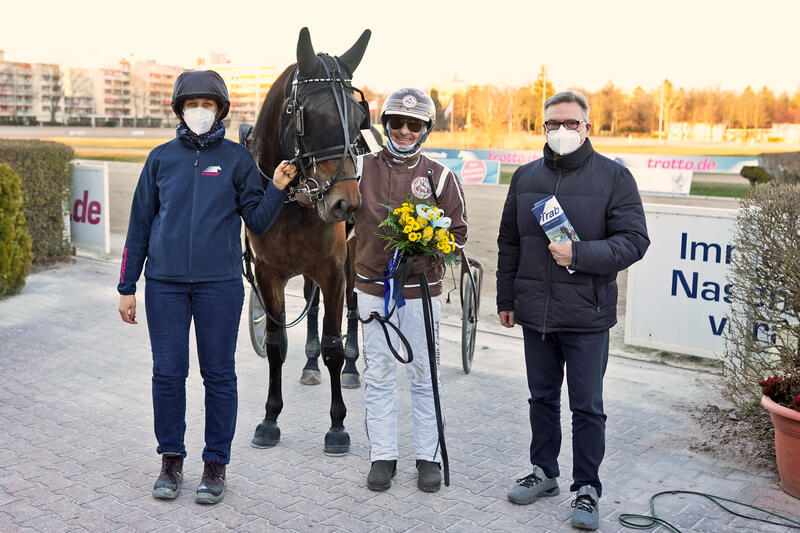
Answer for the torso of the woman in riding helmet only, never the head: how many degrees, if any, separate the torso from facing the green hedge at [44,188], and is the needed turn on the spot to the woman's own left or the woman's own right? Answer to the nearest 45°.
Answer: approximately 180°

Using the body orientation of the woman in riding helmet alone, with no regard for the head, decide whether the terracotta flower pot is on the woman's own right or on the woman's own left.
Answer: on the woman's own left

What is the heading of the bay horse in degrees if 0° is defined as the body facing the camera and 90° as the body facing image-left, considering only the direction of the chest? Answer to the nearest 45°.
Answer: approximately 0°

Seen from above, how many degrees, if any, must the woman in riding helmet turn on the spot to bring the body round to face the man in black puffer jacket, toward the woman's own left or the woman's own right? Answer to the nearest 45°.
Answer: approximately 90° to the woman's own left

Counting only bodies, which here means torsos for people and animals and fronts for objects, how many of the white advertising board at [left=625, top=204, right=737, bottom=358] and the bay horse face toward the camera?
2

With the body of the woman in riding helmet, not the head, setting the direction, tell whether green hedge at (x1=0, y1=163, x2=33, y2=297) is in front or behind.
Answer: behind

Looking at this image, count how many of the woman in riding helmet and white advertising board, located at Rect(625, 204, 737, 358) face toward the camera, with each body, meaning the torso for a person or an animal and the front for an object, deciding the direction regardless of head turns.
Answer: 2
